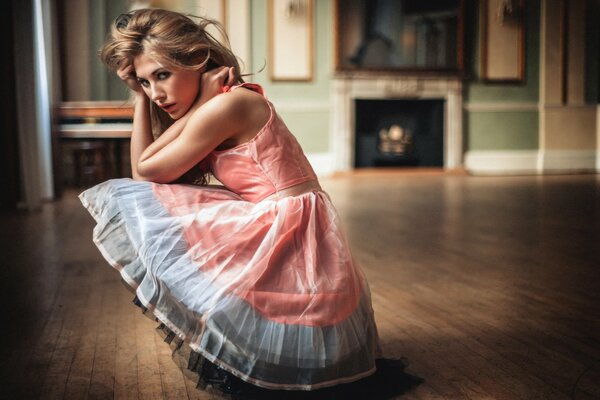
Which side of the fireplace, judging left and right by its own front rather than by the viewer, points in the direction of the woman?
front

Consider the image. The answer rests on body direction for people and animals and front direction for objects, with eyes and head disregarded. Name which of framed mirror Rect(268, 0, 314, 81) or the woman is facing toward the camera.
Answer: the framed mirror

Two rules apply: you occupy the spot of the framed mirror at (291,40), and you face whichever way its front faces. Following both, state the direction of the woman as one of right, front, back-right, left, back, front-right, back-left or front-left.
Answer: front

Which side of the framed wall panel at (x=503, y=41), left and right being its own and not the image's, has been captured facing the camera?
front

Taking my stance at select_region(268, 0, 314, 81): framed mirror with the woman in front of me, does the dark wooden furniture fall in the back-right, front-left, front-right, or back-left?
front-right

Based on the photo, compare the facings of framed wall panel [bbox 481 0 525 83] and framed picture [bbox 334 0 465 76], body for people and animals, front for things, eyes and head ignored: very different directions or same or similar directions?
same or similar directions

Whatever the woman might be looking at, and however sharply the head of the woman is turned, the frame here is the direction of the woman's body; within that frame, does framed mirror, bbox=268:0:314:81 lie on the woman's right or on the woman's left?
on the woman's right

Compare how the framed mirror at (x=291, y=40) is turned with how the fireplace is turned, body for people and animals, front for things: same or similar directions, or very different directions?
same or similar directions

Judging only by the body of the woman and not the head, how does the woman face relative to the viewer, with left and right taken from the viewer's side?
facing to the left of the viewer

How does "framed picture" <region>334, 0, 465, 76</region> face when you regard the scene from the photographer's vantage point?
facing the viewer

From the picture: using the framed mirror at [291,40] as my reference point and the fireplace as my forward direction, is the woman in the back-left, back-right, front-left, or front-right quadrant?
back-right

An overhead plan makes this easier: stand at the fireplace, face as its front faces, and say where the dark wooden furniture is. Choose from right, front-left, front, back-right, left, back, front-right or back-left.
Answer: front-right

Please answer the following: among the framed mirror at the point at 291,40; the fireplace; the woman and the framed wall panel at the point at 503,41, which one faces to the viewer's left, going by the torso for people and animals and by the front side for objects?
the woman
